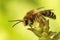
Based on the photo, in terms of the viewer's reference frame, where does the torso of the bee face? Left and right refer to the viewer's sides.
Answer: facing to the left of the viewer
